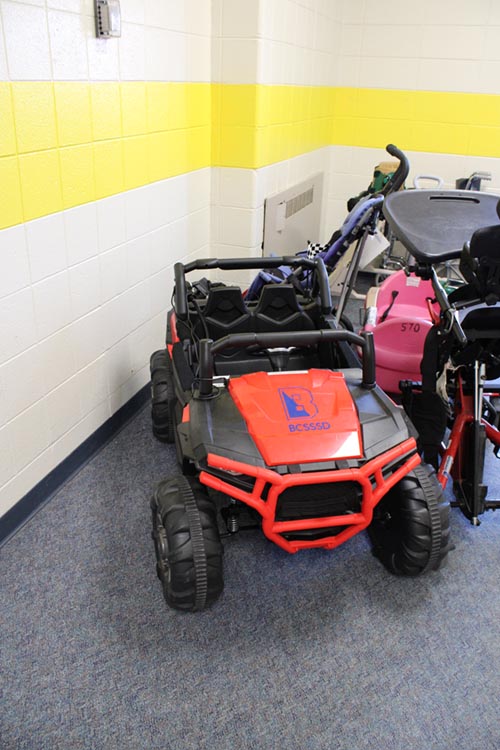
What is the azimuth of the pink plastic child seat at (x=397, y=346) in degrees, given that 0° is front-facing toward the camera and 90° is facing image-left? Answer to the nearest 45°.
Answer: approximately 0°

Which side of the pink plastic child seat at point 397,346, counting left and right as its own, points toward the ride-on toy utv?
front
